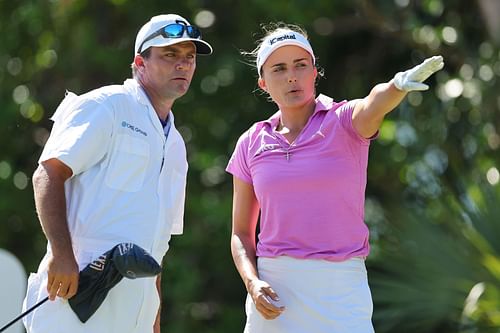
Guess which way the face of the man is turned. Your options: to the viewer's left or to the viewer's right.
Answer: to the viewer's right

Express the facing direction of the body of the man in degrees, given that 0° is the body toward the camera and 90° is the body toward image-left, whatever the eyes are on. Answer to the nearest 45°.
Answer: approximately 315°

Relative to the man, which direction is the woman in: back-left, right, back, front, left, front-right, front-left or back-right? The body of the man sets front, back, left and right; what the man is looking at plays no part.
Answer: front-left
